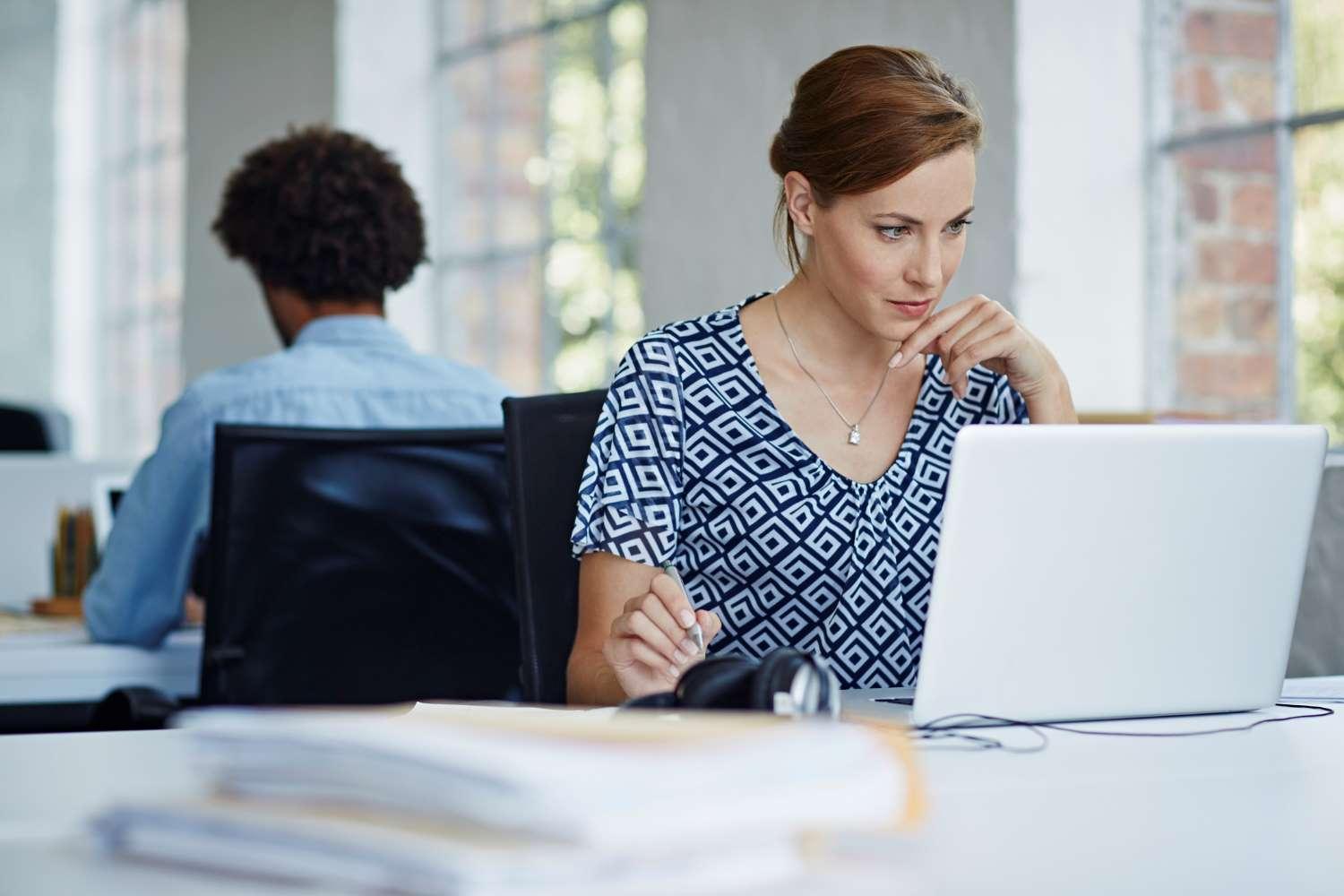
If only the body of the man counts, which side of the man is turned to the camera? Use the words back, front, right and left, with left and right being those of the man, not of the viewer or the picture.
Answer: back

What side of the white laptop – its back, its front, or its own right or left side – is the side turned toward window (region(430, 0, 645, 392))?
front

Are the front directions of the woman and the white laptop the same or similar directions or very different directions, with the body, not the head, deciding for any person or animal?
very different directions

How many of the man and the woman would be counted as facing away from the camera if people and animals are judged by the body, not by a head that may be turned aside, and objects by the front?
1

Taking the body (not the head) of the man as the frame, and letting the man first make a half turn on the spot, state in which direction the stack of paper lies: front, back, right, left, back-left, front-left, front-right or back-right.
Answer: front

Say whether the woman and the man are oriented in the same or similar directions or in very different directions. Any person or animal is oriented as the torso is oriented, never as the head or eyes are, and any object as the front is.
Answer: very different directions

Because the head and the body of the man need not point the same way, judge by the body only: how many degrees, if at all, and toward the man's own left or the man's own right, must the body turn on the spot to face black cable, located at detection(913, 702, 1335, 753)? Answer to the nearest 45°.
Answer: approximately 180°

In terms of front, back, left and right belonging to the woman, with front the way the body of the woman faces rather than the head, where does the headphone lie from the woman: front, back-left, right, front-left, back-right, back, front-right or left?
front-right

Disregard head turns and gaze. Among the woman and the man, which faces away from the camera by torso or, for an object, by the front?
the man

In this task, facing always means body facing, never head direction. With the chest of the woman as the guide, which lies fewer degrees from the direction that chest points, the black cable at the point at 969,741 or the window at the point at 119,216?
the black cable

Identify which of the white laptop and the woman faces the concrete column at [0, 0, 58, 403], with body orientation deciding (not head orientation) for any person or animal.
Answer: the white laptop

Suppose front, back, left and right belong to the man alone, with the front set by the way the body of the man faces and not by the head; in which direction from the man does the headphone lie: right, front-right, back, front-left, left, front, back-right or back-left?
back

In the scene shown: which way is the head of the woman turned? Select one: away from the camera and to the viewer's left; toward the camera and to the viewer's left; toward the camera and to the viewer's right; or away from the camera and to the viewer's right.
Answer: toward the camera and to the viewer's right

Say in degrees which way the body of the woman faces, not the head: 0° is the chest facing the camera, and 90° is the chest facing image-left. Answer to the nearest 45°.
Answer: approximately 315°

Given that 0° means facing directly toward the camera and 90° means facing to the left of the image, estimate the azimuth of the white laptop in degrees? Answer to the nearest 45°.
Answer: approximately 135°

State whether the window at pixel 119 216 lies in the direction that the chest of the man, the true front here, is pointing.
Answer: yes

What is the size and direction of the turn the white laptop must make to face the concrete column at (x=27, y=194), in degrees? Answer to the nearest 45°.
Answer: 0° — it already faces it
